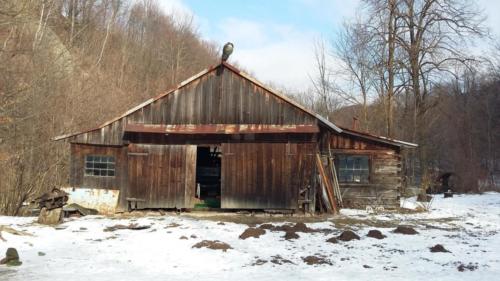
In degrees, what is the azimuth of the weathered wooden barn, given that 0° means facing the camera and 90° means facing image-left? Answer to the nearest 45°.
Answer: approximately 0°

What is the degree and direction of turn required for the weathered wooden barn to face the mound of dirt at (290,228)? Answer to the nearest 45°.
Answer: approximately 45° to its left

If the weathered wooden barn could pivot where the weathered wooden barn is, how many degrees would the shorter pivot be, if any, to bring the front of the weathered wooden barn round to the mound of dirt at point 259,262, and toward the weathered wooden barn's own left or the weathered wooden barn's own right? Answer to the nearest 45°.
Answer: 0° — it already faces it

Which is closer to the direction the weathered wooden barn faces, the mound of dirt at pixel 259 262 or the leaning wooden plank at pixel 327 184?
the mound of dirt

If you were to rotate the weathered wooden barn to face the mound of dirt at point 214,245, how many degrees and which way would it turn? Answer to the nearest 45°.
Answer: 0° — it already faces it

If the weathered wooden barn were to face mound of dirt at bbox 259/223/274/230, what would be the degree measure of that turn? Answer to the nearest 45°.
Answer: approximately 45° to its left

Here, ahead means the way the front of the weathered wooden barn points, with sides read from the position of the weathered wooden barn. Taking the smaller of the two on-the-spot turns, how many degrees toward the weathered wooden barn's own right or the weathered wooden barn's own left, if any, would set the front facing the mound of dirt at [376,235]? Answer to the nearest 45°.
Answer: approximately 45° to the weathered wooden barn's own left

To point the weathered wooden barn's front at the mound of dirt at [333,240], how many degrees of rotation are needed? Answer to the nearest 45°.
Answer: approximately 45° to its left

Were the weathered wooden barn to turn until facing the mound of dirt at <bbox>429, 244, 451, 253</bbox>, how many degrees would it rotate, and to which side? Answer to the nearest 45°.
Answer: approximately 45° to its left

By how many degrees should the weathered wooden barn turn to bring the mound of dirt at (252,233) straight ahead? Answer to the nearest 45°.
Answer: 0° — it already faces it
